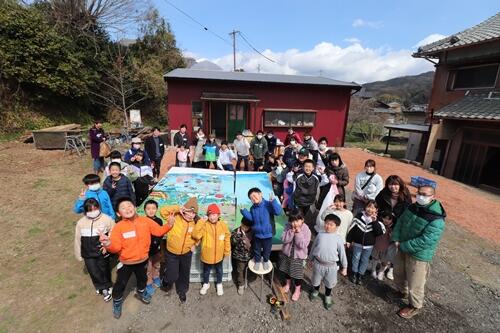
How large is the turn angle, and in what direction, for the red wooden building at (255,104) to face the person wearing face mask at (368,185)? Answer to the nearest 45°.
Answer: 0° — it already faces them

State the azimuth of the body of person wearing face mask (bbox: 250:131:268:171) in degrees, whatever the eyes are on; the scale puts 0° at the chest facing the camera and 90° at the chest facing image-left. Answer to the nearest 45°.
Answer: approximately 0°

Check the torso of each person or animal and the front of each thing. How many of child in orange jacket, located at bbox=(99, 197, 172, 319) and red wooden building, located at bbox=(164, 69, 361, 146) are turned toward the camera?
2

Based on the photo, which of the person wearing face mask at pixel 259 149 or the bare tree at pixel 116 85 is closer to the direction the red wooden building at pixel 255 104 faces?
the person wearing face mask

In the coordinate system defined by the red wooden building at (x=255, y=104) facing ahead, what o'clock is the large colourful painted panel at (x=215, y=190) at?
The large colourful painted panel is roughly at 12 o'clock from the red wooden building.

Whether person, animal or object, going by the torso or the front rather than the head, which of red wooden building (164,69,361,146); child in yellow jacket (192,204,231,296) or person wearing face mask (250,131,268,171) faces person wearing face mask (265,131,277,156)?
the red wooden building

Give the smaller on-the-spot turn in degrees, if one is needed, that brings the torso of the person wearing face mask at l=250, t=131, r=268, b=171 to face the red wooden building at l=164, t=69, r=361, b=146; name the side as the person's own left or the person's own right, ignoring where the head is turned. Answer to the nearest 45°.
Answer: approximately 180°

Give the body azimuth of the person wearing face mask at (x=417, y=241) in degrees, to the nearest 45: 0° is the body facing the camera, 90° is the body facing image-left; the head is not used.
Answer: approximately 45°
